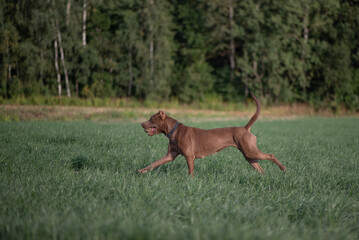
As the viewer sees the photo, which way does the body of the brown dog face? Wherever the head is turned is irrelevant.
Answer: to the viewer's left
